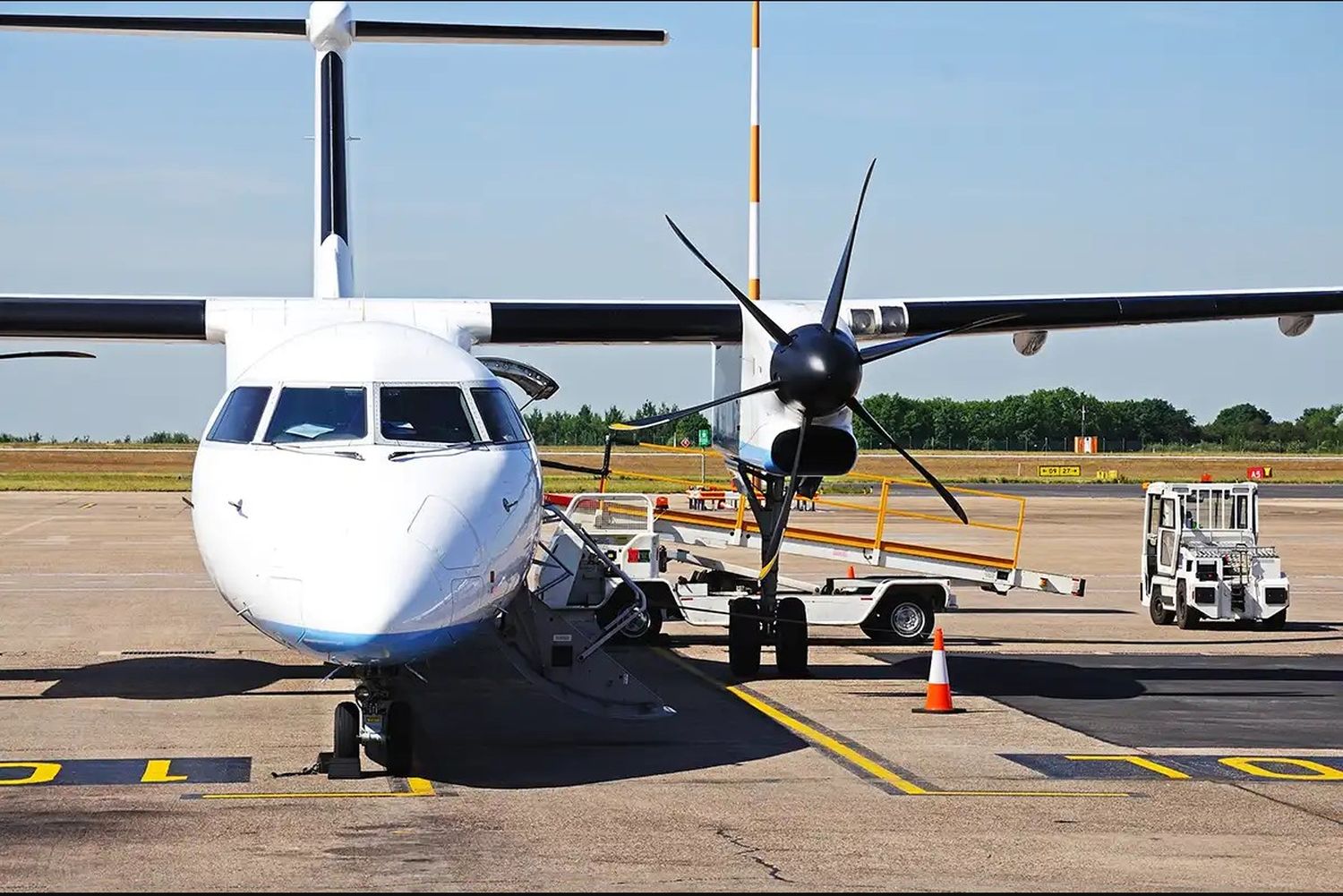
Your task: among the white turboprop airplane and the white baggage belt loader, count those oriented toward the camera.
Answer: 1

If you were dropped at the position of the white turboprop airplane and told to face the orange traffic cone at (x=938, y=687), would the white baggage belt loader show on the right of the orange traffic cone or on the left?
left

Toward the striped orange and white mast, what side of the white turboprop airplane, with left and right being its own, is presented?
back

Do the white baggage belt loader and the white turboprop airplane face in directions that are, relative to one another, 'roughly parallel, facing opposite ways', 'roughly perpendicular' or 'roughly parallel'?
roughly perpendicular
